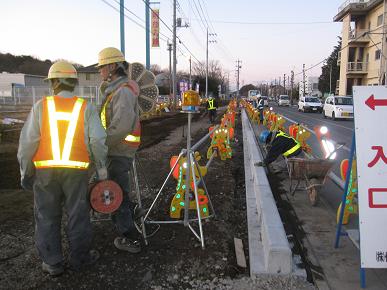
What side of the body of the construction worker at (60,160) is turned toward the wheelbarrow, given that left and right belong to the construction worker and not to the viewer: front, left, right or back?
right

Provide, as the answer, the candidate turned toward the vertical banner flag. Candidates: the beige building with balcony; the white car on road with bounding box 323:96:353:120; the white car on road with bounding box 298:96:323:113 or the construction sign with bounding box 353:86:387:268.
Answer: the beige building with balcony

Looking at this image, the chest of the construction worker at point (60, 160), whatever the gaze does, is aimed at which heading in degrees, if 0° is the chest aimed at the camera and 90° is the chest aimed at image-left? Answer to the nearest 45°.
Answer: approximately 180°

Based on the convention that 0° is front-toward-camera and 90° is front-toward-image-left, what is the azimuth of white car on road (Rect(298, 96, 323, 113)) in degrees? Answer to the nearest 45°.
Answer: approximately 315°

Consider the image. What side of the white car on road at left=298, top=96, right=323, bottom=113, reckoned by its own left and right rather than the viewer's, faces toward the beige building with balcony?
left

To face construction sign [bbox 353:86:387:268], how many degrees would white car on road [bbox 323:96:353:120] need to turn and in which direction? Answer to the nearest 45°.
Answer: approximately 45° to its right

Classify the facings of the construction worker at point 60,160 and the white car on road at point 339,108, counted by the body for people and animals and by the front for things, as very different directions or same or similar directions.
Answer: very different directions

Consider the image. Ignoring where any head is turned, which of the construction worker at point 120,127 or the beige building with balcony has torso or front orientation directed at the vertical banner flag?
the beige building with balcony

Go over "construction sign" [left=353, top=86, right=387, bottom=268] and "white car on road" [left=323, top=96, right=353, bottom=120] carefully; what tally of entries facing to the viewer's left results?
0

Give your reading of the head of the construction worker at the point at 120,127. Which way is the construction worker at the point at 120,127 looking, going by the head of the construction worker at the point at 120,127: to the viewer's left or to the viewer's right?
to the viewer's left

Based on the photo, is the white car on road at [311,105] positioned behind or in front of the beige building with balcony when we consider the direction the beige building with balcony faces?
in front

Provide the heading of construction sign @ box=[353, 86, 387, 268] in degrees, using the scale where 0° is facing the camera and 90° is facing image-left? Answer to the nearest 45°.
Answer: approximately 0°
